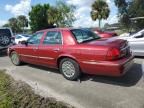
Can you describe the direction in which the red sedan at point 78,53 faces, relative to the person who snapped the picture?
facing away from the viewer and to the left of the viewer

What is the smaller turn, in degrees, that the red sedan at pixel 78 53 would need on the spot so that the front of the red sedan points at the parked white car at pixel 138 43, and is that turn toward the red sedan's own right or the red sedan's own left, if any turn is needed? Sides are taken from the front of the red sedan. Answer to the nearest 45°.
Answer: approximately 90° to the red sedan's own right

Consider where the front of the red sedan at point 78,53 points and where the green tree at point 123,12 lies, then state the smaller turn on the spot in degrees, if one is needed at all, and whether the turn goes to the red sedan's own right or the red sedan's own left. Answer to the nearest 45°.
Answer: approximately 45° to the red sedan's own right

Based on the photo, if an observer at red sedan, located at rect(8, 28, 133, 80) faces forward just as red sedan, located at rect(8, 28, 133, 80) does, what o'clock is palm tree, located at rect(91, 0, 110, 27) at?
The palm tree is roughly at 2 o'clock from the red sedan.

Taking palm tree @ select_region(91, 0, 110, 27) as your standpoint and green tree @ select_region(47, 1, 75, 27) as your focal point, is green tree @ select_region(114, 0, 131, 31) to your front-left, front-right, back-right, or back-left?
back-left
